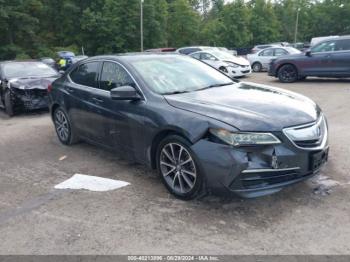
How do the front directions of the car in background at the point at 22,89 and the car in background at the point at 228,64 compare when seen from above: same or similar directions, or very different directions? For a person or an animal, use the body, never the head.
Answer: same or similar directions

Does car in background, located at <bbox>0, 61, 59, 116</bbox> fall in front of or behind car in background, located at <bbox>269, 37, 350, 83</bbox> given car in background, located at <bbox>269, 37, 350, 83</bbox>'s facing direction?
in front

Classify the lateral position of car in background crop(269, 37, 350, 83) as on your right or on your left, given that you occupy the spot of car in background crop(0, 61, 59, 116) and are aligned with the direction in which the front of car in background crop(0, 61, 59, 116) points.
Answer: on your left

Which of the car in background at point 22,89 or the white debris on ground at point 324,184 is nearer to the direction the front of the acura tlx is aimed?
the white debris on ground

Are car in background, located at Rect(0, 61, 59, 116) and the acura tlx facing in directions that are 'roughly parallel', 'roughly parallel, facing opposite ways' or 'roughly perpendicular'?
roughly parallel

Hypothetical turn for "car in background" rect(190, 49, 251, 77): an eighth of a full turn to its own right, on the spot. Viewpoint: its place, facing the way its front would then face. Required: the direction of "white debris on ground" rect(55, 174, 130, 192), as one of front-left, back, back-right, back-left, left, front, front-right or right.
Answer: front

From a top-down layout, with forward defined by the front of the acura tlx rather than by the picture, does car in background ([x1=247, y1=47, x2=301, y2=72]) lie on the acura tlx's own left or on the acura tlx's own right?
on the acura tlx's own left

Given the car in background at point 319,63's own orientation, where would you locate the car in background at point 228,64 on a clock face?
the car in background at point 228,64 is roughly at 1 o'clock from the car in background at point 319,63.

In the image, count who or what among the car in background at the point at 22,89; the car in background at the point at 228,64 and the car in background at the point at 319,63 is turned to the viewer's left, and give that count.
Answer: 1

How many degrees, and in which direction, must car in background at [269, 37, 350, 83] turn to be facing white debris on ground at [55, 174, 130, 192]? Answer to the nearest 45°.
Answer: approximately 90° to its left

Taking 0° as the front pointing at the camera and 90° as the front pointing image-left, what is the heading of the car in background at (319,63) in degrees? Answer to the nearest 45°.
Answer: approximately 90°

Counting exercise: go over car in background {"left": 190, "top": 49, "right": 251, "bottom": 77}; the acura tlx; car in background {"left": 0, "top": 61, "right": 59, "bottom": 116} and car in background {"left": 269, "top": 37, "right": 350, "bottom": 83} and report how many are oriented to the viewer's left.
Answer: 1

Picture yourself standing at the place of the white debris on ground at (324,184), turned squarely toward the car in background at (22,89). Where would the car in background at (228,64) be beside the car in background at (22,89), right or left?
right

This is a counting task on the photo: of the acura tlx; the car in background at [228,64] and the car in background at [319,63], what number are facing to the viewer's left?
1

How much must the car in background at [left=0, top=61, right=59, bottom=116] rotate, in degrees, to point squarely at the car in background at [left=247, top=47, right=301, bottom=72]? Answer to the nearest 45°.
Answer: approximately 90° to its left

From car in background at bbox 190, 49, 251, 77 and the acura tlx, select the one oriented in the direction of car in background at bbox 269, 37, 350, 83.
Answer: car in background at bbox 190, 49, 251, 77

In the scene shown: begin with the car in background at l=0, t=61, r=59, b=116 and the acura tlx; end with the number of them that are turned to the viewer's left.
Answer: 0

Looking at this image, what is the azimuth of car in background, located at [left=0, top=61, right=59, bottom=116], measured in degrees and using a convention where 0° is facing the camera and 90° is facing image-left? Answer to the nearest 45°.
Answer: approximately 315°
